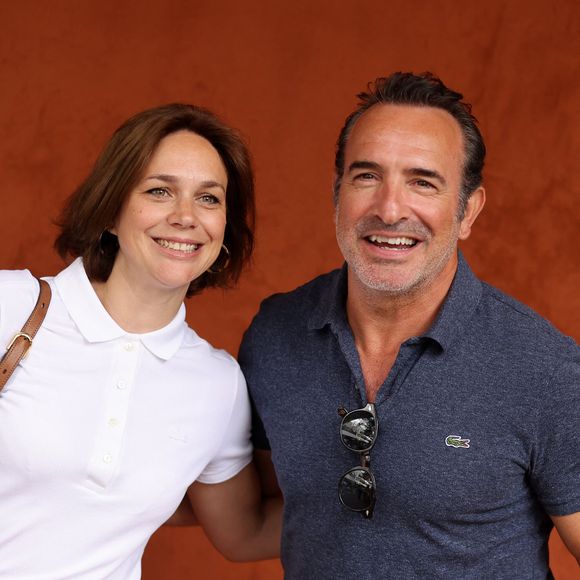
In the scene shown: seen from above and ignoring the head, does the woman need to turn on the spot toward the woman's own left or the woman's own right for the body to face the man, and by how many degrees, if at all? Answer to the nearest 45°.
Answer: approximately 90° to the woman's own left

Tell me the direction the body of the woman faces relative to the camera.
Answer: toward the camera
